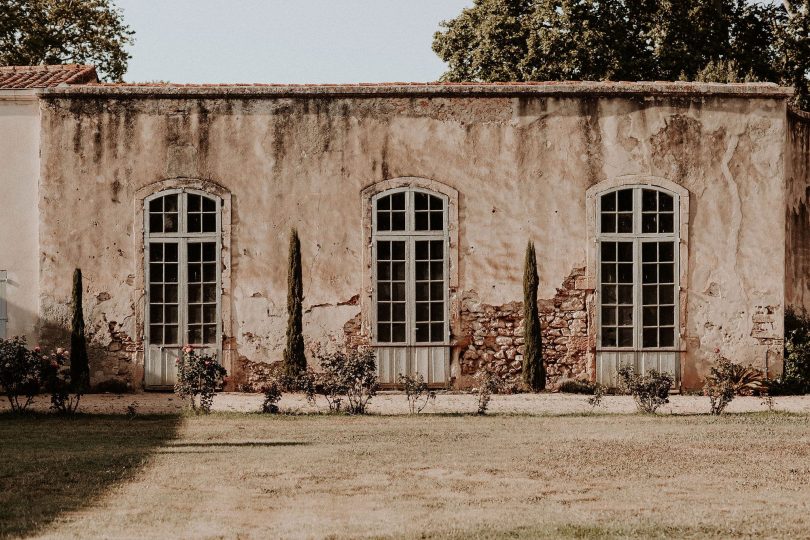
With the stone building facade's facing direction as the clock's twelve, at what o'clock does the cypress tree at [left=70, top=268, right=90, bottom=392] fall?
The cypress tree is roughly at 3 o'clock from the stone building facade.

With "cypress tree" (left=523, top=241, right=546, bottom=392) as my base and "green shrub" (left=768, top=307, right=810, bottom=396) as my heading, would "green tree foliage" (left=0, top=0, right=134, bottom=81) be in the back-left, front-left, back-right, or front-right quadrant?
back-left

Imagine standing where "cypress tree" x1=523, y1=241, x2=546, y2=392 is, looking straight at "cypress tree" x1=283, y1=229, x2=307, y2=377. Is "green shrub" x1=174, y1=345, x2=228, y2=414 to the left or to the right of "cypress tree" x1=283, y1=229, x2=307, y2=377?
left

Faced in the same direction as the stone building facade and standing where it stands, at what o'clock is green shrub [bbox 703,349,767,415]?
The green shrub is roughly at 9 o'clock from the stone building facade.

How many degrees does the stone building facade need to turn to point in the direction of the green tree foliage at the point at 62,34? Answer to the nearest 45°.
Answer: approximately 135° to its right

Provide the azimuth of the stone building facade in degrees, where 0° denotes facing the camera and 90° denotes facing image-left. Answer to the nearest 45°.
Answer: approximately 0°
